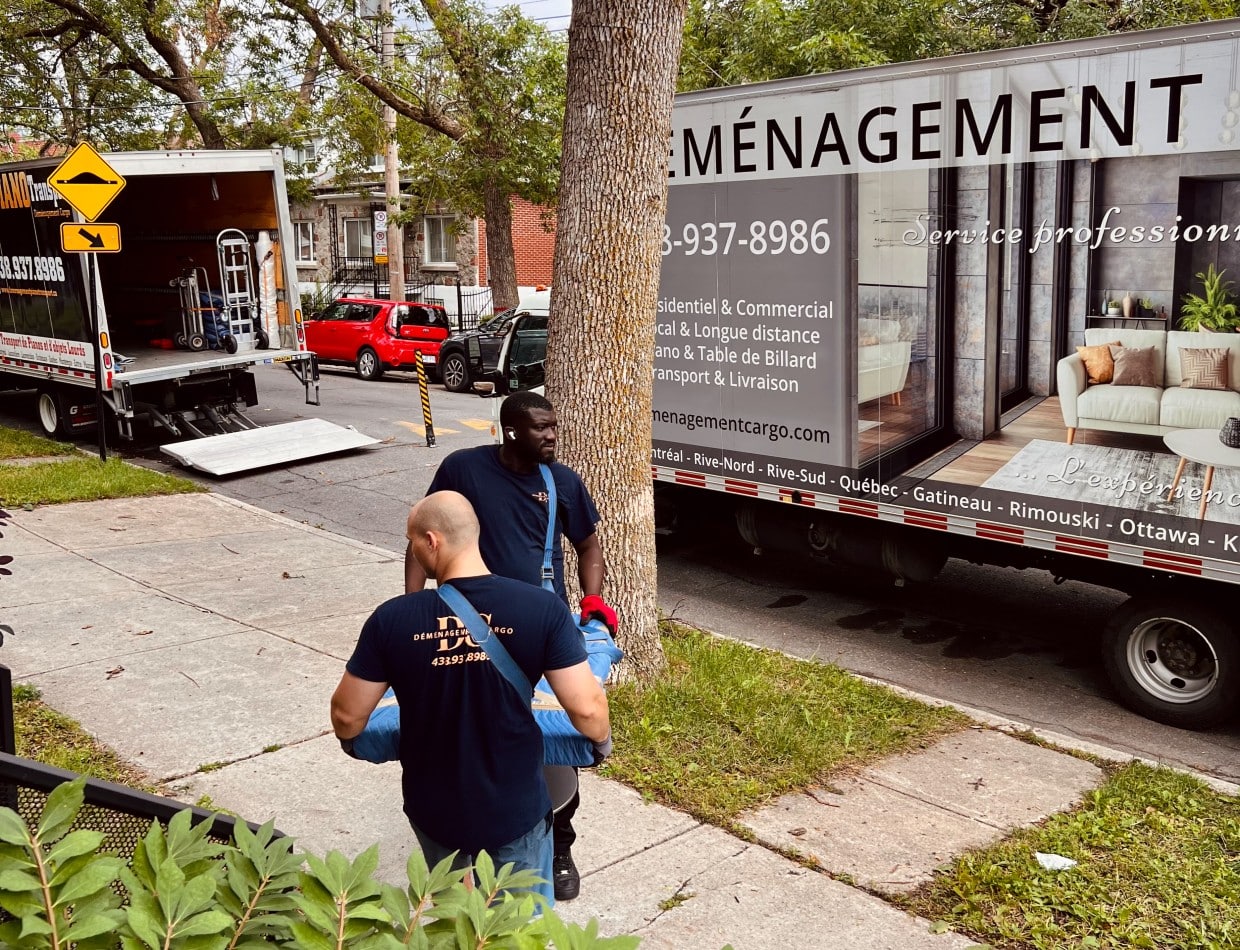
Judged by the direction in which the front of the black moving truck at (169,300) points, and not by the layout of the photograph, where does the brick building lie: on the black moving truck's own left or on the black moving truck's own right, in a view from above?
on the black moving truck's own right

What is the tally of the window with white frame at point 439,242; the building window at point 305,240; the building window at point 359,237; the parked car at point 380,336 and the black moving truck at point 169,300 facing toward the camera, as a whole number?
3

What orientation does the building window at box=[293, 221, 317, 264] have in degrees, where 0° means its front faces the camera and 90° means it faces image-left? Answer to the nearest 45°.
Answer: approximately 0°

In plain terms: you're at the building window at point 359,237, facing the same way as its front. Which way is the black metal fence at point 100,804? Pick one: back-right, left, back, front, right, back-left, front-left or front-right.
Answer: front

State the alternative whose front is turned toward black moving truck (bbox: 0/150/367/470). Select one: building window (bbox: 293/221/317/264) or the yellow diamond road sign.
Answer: the building window

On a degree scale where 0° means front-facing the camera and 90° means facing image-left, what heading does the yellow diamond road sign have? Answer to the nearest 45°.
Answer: approximately 0°

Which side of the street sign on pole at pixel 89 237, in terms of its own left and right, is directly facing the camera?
front

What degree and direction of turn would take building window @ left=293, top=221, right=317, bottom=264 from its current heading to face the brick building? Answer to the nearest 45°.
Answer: approximately 45° to its left

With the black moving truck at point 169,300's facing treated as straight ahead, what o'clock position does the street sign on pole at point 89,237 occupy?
The street sign on pole is roughly at 8 o'clock from the black moving truck.

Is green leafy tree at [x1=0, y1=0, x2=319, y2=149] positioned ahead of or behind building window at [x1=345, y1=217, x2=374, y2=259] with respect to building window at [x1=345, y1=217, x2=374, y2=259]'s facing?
ahead

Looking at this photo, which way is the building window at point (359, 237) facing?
toward the camera

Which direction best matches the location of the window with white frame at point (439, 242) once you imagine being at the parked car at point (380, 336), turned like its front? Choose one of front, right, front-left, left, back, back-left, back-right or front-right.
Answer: front-right

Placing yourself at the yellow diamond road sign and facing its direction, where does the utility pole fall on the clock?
The utility pole is roughly at 7 o'clock from the yellow diamond road sign.

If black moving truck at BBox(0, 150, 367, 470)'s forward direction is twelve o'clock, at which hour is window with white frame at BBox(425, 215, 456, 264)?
The window with white frame is roughly at 2 o'clock from the black moving truck.

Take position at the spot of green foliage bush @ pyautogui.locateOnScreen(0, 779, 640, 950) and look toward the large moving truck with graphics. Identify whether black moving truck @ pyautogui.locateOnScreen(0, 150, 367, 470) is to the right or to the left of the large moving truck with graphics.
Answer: left

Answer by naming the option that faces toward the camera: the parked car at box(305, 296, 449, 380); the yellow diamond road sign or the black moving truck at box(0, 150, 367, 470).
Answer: the yellow diamond road sign

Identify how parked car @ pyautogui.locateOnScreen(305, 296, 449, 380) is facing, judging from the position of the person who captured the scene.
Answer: facing away from the viewer and to the left of the viewer

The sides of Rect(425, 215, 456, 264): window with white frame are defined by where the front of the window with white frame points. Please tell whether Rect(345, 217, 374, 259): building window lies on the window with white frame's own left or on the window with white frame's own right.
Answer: on the window with white frame's own right
